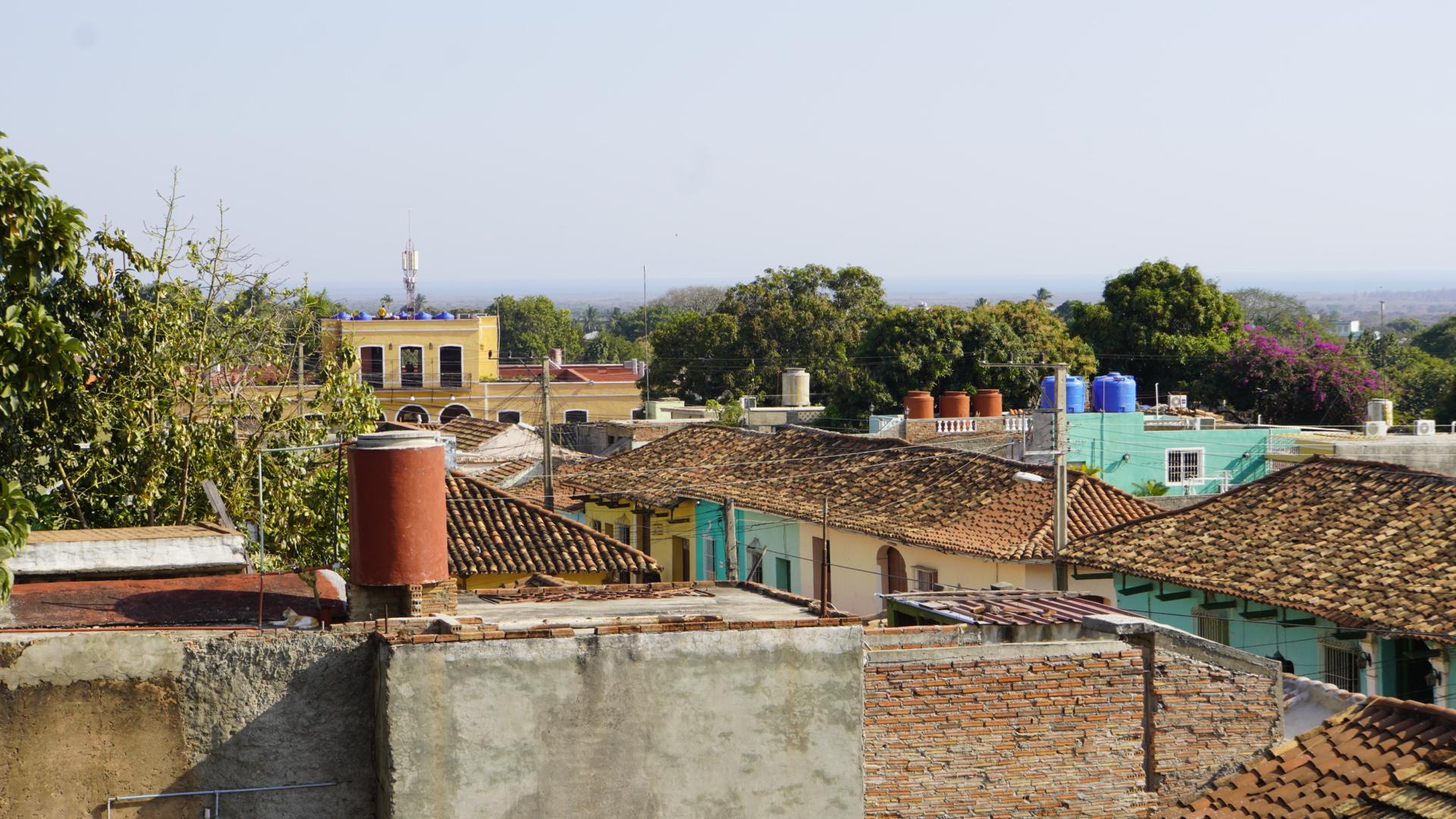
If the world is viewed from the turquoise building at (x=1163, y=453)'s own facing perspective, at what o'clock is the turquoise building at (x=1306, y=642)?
the turquoise building at (x=1306, y=642) is roughly at 12 o'clock from the turquoise building at (x=1163, y=453).

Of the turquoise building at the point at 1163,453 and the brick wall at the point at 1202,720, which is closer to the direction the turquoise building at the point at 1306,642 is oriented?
the brick wall

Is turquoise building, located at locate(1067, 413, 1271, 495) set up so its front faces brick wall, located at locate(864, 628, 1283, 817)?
yes

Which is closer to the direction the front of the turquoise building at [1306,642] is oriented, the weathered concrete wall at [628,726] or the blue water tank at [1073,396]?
the weathered concrete wall

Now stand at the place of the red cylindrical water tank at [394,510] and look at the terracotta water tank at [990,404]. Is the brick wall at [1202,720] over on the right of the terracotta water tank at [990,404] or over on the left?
right

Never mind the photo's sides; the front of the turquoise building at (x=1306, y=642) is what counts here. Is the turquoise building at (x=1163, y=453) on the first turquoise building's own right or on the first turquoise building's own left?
on the first turquoise building's own right

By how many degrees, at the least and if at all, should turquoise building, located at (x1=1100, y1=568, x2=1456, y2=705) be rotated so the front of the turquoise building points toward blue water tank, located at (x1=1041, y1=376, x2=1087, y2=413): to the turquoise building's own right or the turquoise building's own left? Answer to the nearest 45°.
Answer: approximately 135° to the turquoise building's own right

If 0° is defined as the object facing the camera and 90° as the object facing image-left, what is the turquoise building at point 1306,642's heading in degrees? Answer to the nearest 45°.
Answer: approximately 45°
